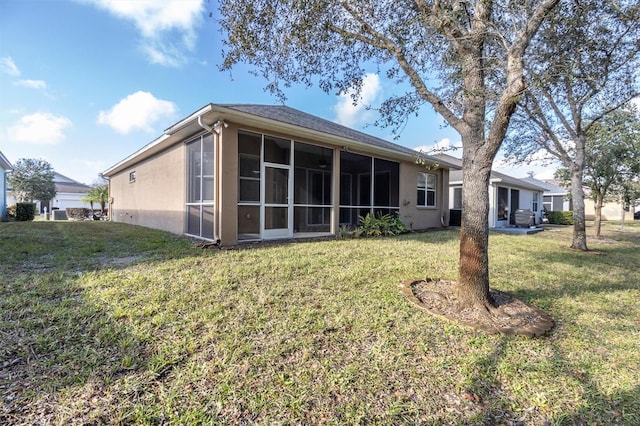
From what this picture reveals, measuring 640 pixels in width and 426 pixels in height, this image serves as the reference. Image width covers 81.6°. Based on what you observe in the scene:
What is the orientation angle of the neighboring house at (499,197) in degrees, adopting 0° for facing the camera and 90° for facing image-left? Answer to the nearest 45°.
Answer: approximately 135°

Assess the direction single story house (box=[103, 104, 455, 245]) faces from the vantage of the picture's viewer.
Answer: facing away from the viewer and to the left of the viewer

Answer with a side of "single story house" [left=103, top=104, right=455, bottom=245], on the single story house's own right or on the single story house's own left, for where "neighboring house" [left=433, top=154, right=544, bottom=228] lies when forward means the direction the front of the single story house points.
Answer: on the single story house's own right

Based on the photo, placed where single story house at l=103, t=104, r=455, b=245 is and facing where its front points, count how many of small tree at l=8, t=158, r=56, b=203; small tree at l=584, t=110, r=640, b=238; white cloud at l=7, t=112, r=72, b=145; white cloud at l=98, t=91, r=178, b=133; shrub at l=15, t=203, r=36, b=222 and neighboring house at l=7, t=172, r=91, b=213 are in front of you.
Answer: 5

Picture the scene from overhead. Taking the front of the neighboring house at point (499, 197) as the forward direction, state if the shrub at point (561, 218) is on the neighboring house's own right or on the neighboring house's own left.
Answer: on the neighboring house's own right

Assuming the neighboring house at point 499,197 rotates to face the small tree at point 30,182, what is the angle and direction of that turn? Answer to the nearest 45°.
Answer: approximately 45° to its left

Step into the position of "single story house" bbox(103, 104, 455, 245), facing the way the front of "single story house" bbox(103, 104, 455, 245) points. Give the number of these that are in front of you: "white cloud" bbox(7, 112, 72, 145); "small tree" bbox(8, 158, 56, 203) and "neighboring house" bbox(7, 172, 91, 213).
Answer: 3
